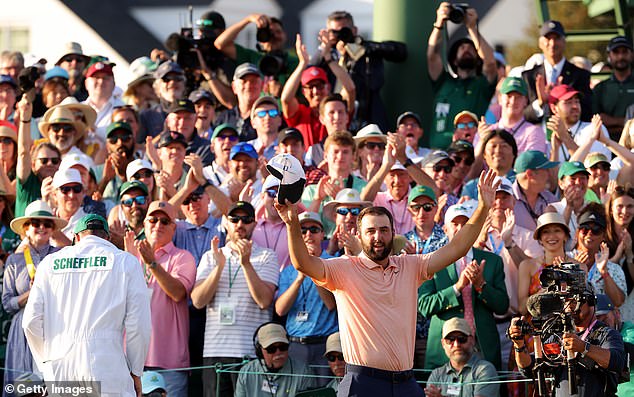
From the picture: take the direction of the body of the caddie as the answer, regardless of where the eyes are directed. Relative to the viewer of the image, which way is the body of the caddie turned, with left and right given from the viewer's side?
facing away from the viewer

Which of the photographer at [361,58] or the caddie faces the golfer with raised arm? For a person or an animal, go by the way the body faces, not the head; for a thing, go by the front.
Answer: the photographer

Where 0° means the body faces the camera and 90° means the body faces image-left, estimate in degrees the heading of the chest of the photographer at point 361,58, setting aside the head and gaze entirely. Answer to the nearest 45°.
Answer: approximately 0°

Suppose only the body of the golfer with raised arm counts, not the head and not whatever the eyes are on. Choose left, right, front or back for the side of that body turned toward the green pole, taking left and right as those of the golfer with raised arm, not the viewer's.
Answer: back

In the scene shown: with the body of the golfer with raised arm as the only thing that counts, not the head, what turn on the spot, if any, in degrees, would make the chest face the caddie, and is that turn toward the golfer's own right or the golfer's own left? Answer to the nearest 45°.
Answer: approximately 90° to the golfer's own right

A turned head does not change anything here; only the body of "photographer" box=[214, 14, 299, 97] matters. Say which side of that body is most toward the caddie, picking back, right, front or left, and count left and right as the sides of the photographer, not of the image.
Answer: front

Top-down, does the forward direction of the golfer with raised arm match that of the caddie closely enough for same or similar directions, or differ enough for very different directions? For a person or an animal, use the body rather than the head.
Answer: very different directions

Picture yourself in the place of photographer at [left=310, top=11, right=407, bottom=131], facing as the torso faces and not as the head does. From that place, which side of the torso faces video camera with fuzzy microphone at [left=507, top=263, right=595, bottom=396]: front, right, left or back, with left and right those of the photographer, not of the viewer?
front

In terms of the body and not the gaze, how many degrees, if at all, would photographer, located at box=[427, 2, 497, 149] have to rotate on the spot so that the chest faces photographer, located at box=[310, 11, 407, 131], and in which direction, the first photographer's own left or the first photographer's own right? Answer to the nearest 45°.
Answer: approximately 90° to the first photographer's own right

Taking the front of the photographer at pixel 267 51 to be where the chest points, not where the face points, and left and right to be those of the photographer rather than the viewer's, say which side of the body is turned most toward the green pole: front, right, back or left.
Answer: left

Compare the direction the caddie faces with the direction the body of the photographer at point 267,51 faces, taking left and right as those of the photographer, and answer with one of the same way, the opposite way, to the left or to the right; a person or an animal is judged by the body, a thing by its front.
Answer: the opposite way

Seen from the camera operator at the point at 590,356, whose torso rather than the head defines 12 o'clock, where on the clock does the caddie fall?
The caddie is roughly at 1 o'clock from the camera operator.
